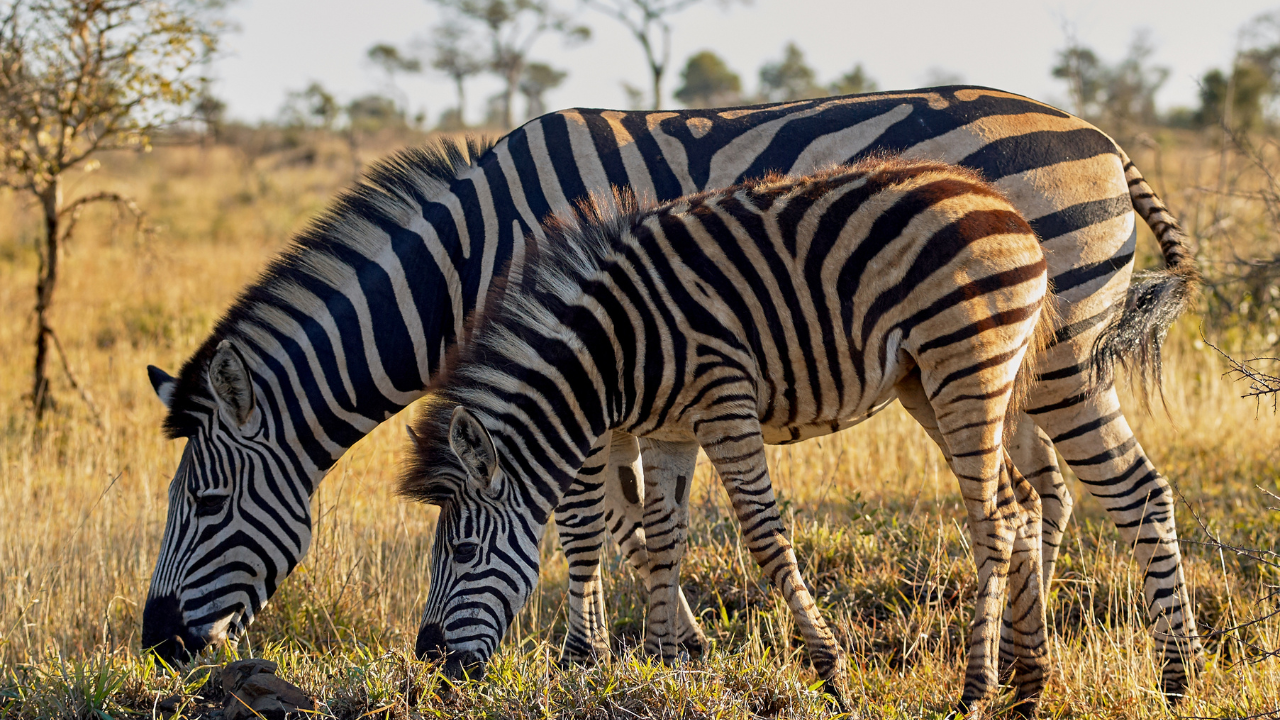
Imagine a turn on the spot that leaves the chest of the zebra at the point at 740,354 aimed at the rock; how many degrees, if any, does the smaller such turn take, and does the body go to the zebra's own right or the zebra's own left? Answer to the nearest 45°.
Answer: approximately 45° to the zebra's own left

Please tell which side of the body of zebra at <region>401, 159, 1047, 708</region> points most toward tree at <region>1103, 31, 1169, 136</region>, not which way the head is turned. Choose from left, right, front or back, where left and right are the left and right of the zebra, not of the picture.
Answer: right

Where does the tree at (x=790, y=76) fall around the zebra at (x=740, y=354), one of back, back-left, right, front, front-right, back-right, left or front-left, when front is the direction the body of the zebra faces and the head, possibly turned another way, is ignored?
right

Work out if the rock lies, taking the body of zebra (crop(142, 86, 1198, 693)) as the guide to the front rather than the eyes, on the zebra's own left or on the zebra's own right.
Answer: on the zebra's own left

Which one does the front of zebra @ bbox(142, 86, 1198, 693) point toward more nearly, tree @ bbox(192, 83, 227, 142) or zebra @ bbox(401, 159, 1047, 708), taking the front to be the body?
the tree

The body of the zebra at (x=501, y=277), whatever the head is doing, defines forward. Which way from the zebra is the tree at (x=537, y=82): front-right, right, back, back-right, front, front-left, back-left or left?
right

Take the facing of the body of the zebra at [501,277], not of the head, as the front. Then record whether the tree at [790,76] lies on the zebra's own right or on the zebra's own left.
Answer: on the zebra's own right

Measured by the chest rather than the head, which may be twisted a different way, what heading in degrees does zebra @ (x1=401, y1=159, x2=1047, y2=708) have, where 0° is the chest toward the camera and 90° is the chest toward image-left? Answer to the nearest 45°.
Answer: approximately 90°

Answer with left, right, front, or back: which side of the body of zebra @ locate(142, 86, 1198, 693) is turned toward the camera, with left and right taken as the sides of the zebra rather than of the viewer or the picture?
left

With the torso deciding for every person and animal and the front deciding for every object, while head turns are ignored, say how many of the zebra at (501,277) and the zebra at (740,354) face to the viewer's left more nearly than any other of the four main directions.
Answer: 2
